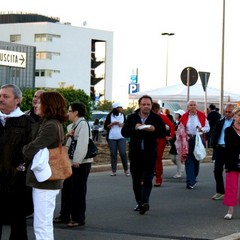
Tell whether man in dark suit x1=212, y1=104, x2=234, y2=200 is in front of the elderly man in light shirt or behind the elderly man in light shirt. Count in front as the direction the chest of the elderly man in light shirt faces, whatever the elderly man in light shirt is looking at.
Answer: in front

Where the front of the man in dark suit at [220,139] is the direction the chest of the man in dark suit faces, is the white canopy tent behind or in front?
behind

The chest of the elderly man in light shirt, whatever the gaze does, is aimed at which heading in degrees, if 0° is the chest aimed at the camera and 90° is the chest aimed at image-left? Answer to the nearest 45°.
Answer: approximately 0°

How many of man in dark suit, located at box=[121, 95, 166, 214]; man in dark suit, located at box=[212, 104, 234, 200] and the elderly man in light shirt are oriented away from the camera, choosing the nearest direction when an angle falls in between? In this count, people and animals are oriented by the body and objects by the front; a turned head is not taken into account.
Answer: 0

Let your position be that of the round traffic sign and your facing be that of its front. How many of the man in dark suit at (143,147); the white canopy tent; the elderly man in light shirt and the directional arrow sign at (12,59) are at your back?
2

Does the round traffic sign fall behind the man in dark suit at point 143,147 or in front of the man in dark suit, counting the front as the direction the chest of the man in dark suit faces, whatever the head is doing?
behind
